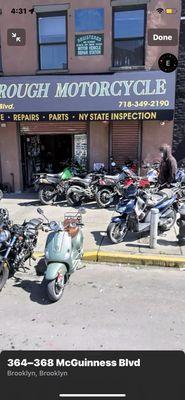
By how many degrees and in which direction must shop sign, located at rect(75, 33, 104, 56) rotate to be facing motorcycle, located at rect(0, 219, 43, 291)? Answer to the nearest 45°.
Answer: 0° — it already faces it

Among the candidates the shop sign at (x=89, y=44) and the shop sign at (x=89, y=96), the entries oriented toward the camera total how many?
2

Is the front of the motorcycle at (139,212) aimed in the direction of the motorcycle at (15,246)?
yes

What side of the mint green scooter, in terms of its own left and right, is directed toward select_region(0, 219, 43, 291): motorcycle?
right

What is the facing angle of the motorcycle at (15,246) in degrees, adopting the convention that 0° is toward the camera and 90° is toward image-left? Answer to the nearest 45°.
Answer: approximately 45°

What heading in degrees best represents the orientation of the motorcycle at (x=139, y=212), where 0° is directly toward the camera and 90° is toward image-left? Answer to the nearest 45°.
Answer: approximately 45°
